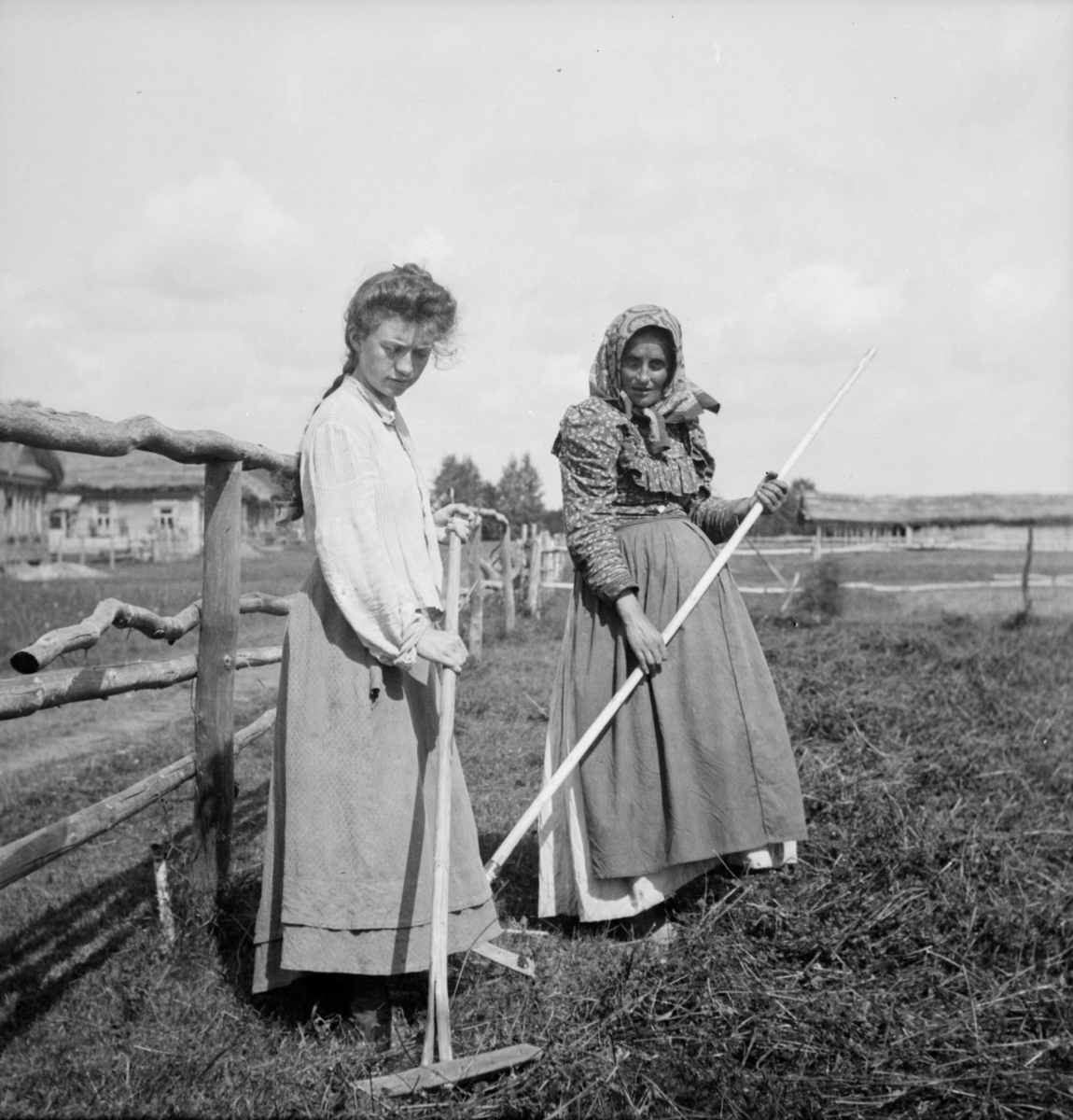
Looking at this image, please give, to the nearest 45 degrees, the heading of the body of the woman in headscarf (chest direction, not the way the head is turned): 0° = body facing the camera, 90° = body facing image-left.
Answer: approximately 315°

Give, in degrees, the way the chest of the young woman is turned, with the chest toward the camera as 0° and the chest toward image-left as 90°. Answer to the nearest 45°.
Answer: approximately 315°

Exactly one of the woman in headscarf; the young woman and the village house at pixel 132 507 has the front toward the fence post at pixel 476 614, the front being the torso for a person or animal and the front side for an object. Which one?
the village house

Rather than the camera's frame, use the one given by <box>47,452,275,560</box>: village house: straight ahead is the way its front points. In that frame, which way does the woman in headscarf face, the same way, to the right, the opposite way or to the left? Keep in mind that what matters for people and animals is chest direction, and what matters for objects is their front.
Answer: the same way

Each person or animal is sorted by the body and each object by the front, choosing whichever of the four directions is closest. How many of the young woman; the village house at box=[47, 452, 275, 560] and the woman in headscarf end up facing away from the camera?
0

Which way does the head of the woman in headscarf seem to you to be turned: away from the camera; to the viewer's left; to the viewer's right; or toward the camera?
toward the camera

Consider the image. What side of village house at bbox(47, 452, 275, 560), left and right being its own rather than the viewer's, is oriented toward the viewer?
front

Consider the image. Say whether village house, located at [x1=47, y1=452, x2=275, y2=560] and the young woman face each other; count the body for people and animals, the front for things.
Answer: no

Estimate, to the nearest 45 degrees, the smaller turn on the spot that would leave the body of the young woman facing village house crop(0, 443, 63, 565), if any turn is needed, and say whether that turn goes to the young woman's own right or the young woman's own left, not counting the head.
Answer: approximately 135° to the young woman's own left

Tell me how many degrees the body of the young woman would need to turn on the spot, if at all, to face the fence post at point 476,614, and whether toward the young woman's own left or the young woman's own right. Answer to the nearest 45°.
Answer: approximately 135° to the young woman's own left

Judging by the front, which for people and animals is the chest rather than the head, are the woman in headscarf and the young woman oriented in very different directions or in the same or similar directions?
same or similar directions

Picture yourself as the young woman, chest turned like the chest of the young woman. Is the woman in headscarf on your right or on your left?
on your left

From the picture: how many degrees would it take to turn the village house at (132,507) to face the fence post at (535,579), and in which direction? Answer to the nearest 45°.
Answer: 0° — it already faces it

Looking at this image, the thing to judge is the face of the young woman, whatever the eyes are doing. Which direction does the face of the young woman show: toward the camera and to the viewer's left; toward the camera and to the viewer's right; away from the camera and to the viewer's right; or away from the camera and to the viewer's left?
toward the camera and to the viewer's right

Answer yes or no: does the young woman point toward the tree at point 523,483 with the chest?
no
